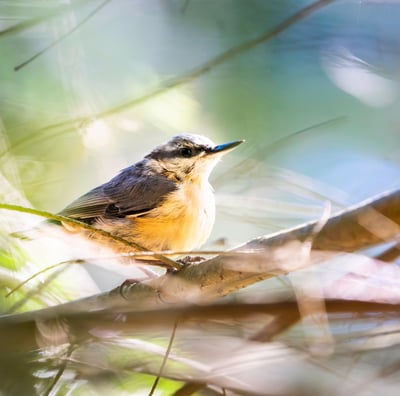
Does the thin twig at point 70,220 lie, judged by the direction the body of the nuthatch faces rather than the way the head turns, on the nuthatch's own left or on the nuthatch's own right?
on the nuthatch's own right

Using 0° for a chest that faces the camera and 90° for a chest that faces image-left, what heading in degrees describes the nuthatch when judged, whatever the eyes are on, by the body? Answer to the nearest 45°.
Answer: approximately 270°

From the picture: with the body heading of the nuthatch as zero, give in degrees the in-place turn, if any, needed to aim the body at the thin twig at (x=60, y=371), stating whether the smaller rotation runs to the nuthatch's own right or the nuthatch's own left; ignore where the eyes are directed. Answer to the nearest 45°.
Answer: approximately 90° to the nuthatch's own right
